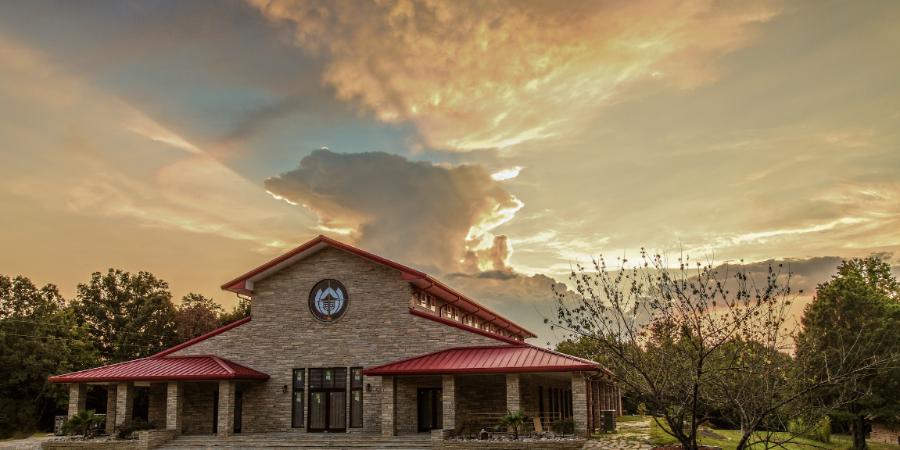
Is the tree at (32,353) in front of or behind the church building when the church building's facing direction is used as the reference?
behind

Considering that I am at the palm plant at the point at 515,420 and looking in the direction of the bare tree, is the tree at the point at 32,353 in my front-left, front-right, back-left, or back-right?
back-right

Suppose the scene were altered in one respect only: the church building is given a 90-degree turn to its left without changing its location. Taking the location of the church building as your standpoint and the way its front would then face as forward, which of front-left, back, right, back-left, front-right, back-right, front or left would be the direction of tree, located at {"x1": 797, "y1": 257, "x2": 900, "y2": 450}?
front

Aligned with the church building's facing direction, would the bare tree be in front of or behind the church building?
in front

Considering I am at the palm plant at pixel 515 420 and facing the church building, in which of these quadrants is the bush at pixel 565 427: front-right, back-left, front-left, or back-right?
back-right

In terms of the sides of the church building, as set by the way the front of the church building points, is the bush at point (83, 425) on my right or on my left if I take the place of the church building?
on my right

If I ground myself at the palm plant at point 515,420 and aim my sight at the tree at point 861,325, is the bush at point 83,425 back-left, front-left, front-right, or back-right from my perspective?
back-left

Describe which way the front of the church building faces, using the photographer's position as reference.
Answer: facing the viewer

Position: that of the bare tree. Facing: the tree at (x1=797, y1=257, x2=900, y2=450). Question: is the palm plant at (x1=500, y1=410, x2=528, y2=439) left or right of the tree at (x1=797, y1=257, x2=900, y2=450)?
left

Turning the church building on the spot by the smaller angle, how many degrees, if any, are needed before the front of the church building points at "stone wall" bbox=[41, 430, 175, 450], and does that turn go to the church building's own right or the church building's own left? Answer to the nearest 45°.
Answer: approximately 90° to the church building's own right

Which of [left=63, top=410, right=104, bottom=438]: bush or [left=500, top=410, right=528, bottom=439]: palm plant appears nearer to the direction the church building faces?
the palm plant
